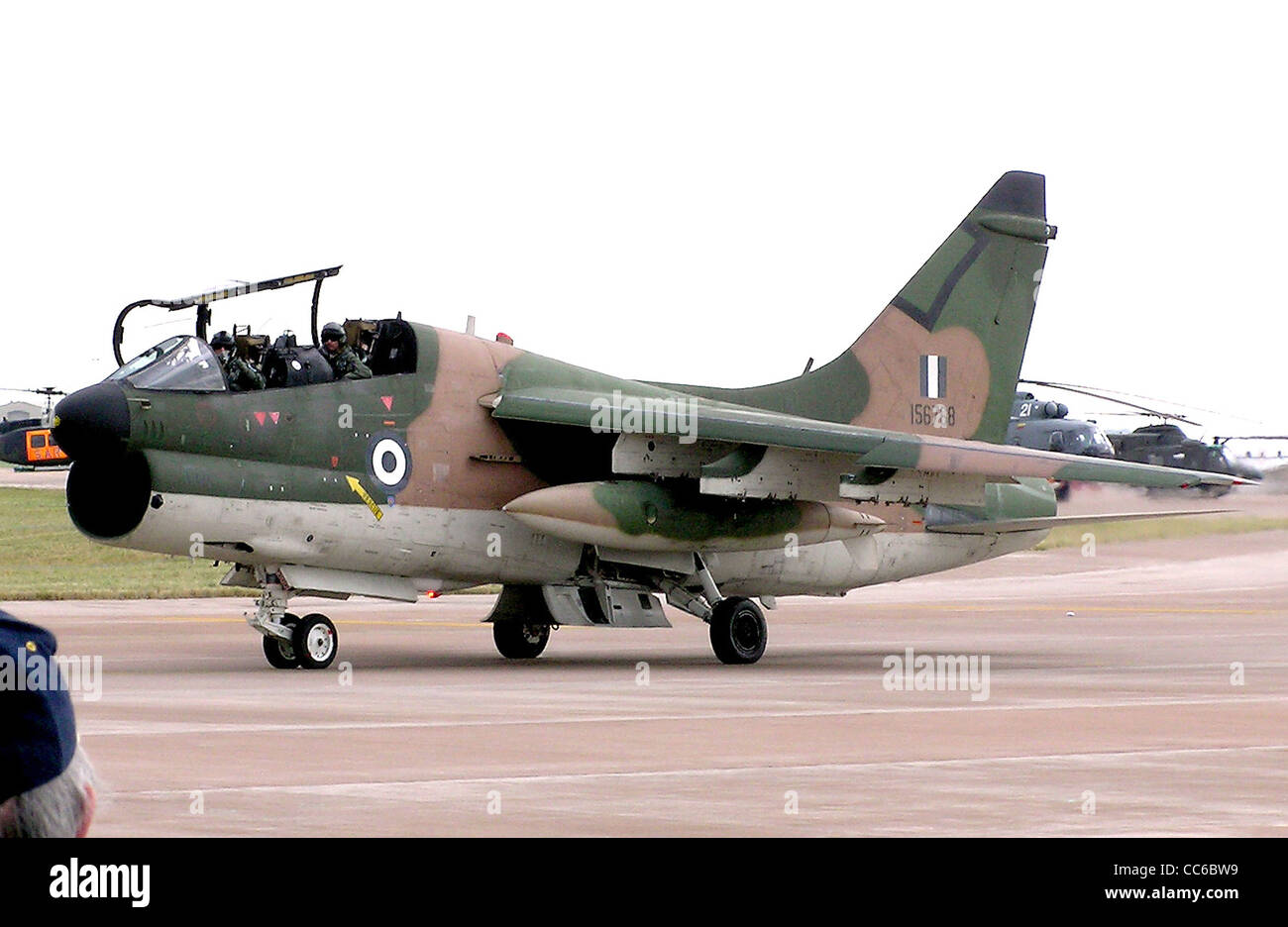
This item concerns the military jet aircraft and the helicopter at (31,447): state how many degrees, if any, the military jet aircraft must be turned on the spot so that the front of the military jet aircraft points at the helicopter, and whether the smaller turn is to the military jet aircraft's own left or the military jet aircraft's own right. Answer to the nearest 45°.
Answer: approximately 45° to the military jet aircraft's own right

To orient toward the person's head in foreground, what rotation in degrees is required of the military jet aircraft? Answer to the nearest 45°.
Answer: approximately 45° to its left

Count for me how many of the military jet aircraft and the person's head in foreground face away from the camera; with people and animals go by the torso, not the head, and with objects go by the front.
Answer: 1

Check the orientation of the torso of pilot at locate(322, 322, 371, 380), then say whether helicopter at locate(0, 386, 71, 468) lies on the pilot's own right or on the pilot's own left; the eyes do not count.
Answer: on the pilot's own right

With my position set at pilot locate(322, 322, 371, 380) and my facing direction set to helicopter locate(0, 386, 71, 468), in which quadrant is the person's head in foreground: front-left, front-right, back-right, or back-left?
back-left

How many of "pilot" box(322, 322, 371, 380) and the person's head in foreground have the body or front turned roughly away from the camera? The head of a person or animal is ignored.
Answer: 1

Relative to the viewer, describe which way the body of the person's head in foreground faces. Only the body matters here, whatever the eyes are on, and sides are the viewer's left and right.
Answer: facing away from the viewer

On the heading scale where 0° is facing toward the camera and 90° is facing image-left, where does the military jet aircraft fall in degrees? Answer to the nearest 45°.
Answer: approximately 45°

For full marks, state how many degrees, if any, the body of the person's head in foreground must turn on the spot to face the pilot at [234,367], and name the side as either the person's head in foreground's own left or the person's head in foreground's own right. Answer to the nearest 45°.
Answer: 0° — they already face them

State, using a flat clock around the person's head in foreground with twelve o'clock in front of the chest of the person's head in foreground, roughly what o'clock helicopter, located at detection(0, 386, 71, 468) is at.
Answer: The helicopter is roughly at 12 o'clock from the person's head in foreground.

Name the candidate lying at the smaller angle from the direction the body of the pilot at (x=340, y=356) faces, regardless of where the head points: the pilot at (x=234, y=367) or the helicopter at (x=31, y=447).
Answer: the pilot
